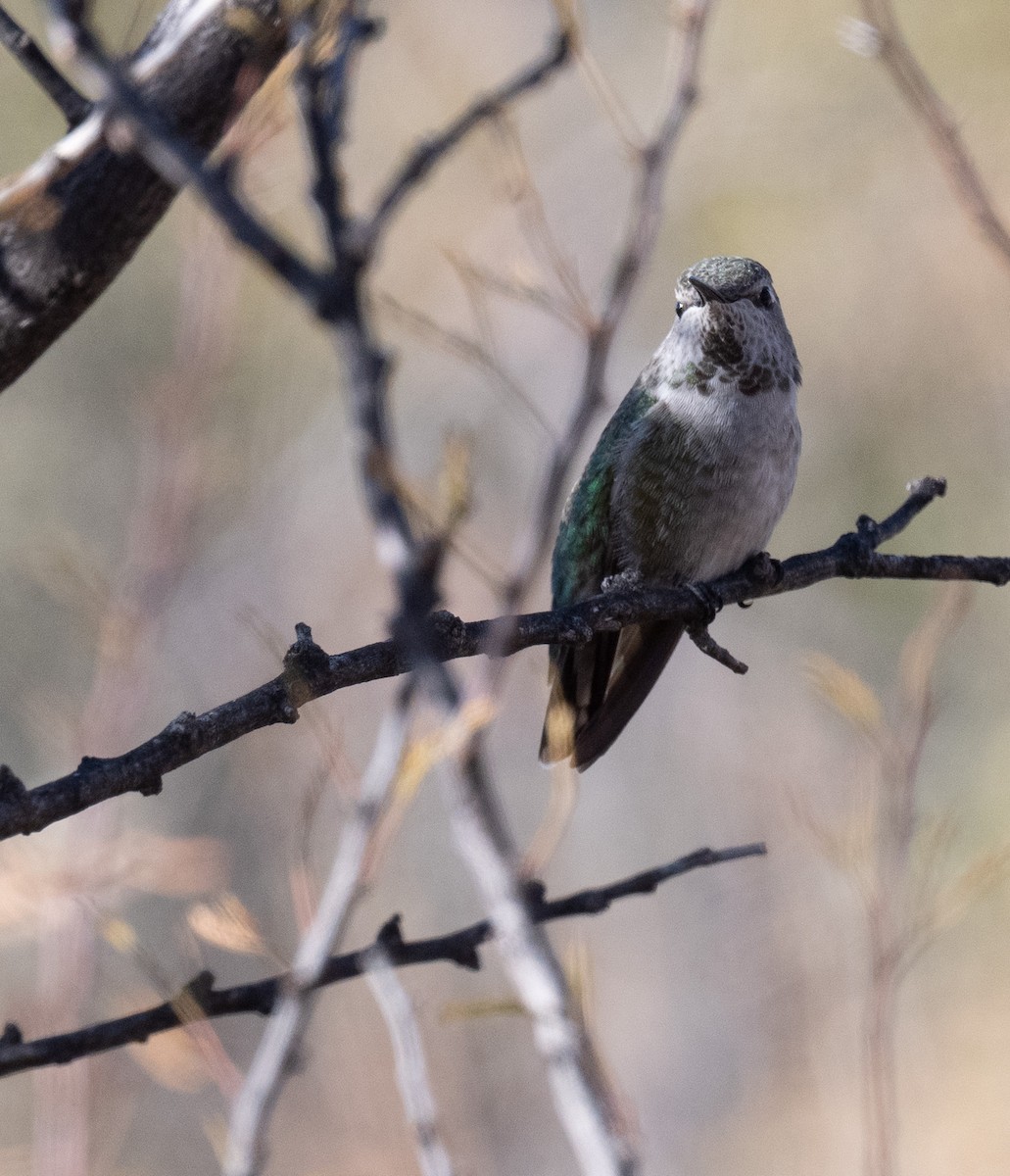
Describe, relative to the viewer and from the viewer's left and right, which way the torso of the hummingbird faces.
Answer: facing the viewer and to the right of the viewer
